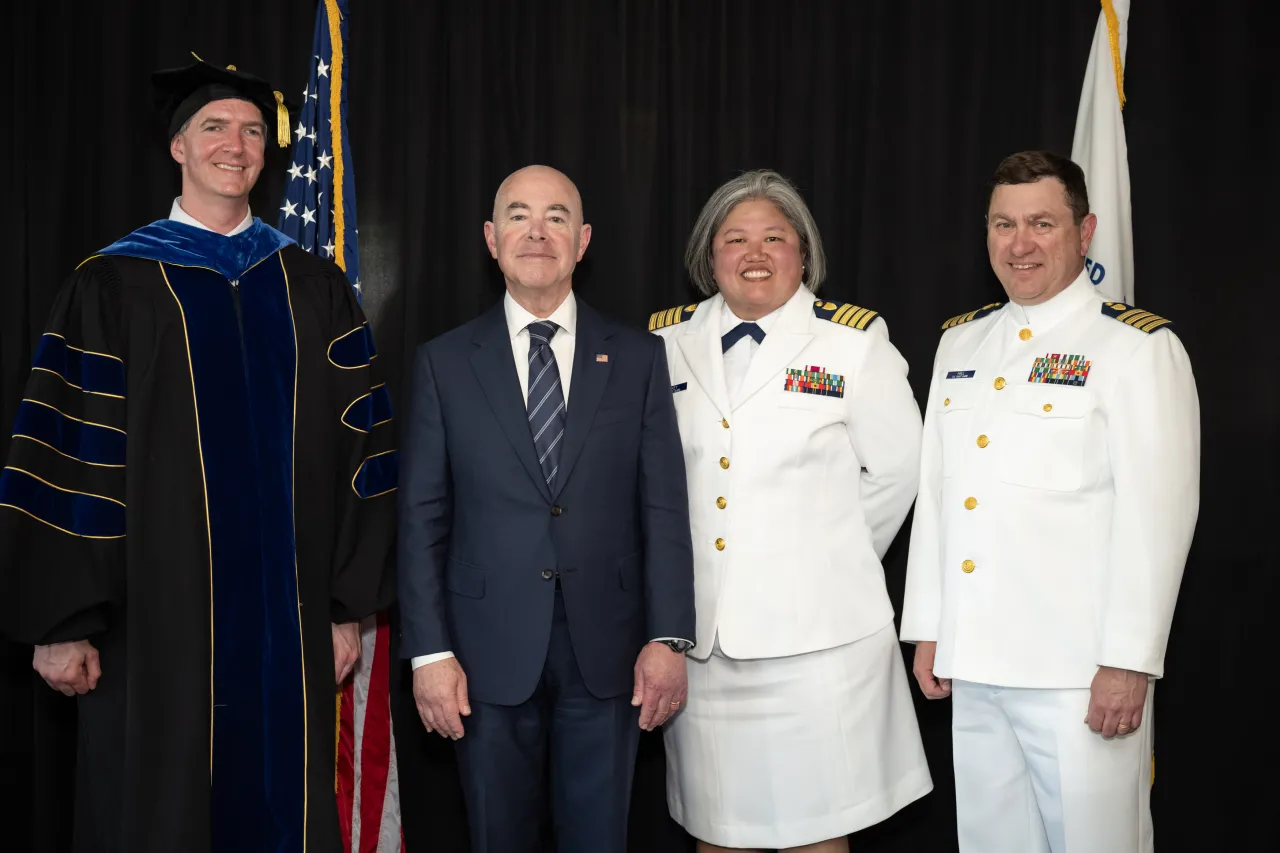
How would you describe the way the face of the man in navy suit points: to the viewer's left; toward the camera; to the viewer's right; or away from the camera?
toward the camera

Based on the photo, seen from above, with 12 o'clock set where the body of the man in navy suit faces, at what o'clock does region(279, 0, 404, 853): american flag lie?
The american flag is roughly at 5 o'clock from the man in navy suit.

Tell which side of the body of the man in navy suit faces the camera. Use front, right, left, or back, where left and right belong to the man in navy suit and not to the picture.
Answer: front

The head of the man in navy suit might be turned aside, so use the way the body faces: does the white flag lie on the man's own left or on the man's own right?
on the man's own left

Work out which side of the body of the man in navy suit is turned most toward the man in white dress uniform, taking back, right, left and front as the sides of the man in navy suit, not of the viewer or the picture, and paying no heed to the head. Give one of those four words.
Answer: left

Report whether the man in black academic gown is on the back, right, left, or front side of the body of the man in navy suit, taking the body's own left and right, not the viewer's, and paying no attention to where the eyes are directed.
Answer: right

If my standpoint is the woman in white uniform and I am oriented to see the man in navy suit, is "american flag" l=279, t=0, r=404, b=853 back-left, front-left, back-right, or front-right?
front-right

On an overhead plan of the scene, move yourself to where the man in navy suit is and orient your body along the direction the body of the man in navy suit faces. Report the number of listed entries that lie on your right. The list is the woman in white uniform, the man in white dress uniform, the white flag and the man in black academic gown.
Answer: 1

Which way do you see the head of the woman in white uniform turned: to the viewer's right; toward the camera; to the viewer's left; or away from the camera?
toward the camera

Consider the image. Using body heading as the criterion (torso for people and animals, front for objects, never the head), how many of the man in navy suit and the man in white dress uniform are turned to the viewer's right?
0
